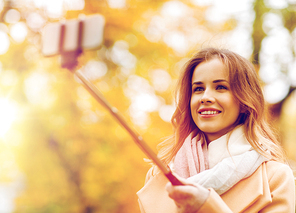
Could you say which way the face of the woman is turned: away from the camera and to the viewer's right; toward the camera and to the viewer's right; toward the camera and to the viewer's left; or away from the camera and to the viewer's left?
toward the camera and to the viewer's left

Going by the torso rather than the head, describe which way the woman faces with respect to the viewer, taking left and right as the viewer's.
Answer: facing the viewer and to the left of the viewer
